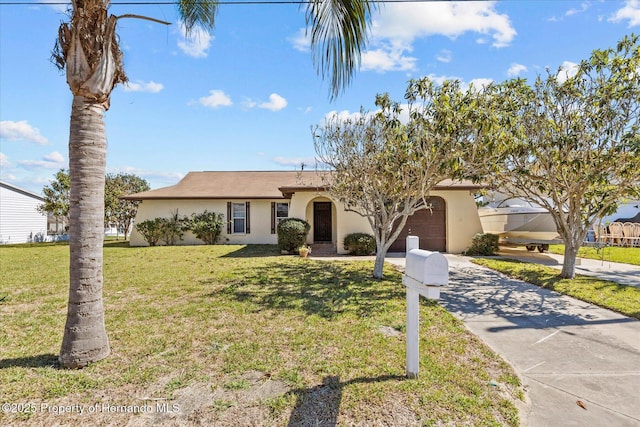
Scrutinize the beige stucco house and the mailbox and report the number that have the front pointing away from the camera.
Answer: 0

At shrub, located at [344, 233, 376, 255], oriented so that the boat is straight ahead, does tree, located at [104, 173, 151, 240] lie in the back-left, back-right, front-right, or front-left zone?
back-left

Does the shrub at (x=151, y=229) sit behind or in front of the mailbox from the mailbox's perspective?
behind

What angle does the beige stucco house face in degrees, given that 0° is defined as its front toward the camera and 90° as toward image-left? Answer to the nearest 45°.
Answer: approximately 0°

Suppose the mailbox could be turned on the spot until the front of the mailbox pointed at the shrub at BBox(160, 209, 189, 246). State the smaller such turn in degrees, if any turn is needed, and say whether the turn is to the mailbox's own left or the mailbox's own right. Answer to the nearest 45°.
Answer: approximately 180°

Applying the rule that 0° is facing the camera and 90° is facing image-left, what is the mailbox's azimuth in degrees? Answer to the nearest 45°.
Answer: approximately 315°

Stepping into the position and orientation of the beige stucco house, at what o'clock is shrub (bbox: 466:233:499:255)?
The shrub is roughly at 10 o'clock from the beige stucco house.

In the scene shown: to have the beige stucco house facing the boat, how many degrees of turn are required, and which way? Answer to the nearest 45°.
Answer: approximately 45° to its left

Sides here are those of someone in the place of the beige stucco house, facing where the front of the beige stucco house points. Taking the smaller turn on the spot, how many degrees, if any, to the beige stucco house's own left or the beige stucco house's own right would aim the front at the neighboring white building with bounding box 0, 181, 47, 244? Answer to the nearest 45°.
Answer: approximately 90° to the beige stucco house's own right
